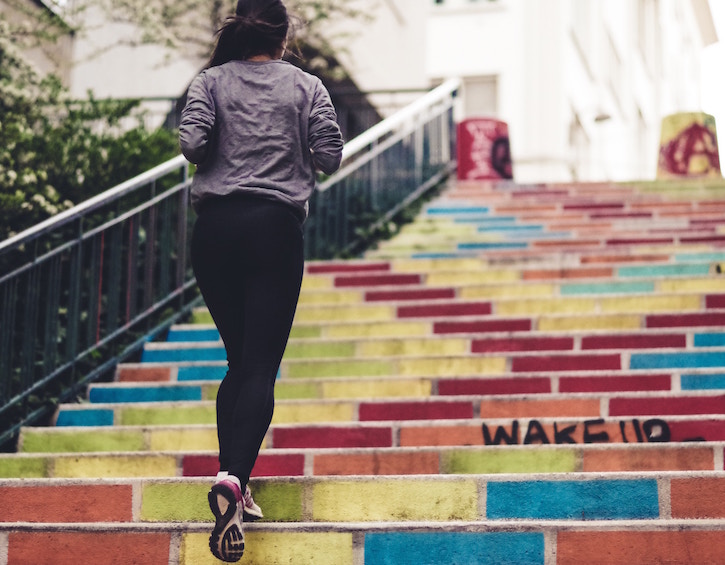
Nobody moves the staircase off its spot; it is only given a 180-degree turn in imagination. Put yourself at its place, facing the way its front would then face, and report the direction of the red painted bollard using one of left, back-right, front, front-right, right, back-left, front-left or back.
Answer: front

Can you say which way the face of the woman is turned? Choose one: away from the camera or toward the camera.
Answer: away from the camera

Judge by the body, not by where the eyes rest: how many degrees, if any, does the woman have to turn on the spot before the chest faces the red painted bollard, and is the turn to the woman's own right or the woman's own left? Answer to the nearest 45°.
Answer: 0° — they already face it

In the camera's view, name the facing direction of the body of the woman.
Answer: away from the camera

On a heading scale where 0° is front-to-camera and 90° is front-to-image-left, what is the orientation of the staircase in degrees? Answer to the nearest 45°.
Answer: approximately 0°
